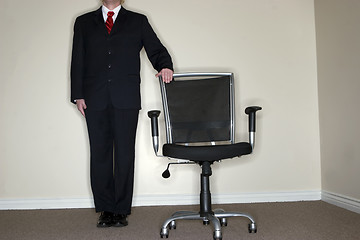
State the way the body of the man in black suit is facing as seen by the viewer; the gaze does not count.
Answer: toward the camera
